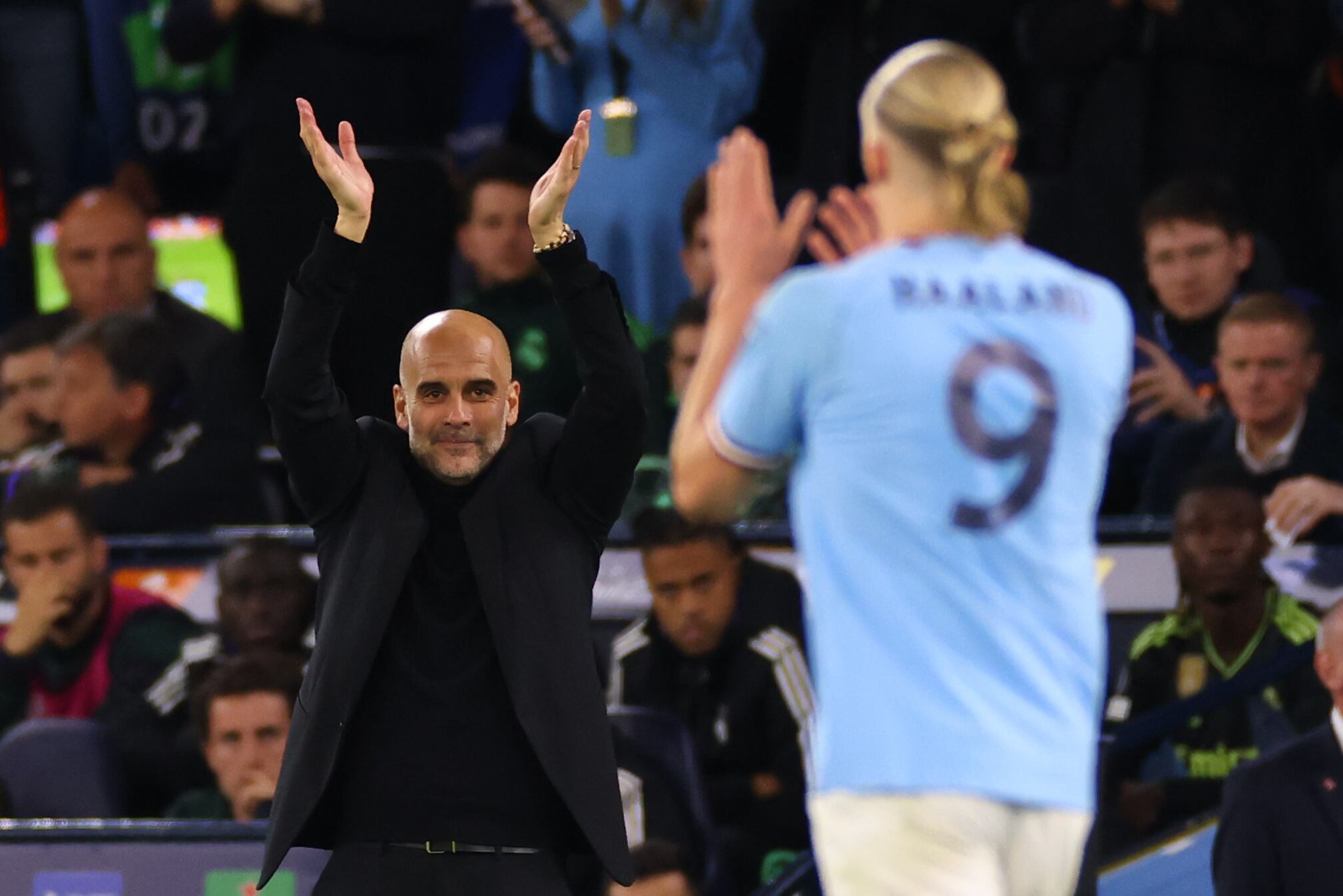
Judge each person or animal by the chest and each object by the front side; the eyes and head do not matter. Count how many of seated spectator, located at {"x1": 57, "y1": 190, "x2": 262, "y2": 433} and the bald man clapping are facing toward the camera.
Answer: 2

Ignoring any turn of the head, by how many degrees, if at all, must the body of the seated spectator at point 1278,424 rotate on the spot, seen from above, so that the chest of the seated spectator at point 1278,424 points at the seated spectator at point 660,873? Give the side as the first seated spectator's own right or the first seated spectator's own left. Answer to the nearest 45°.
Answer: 0° — they already face them

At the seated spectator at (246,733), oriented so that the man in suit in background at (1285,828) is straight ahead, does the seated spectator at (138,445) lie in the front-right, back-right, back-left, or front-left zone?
back-left

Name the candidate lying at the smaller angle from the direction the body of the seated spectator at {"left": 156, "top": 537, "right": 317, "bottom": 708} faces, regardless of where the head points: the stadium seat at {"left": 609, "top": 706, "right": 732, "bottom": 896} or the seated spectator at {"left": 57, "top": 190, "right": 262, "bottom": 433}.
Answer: the stadium seat

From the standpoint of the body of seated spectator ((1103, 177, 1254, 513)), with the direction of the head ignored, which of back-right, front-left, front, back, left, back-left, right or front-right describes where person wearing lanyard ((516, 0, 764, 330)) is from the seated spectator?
front-right

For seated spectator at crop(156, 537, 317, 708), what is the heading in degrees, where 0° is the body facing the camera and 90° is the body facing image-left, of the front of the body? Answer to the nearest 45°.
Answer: approximately 0°

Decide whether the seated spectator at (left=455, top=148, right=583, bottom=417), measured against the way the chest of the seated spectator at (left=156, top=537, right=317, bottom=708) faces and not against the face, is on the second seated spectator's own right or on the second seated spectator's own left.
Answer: on the second seated spectator's own left

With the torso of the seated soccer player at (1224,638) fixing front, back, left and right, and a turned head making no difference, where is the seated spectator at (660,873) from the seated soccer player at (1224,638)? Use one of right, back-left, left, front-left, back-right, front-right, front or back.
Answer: front-right
